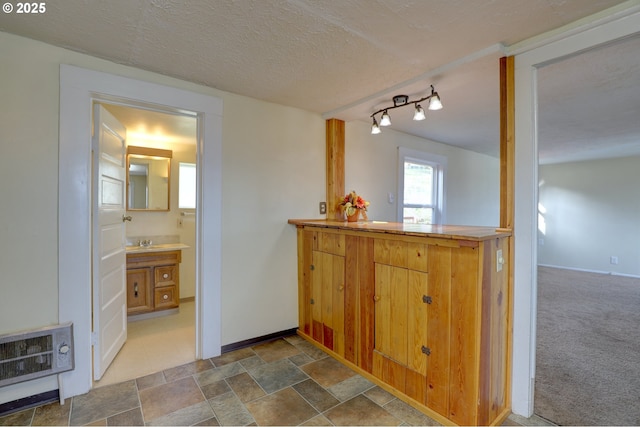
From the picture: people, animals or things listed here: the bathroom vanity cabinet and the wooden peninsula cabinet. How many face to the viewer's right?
0

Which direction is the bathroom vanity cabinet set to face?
toward the camera

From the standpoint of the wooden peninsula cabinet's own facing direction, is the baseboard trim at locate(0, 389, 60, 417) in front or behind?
in front

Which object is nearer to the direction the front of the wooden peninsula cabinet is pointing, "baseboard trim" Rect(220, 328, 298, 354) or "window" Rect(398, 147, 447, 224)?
the baseboard trim

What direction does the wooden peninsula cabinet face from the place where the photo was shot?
facing the viewer and to the left of the viewer

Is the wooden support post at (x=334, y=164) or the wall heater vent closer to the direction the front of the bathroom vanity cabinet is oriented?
the wall heater vent

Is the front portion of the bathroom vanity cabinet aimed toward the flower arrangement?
no

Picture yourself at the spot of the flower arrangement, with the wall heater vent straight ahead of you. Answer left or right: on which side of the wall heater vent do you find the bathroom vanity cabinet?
right

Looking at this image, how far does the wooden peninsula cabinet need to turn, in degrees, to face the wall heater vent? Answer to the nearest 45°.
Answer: approximately 45° to its right

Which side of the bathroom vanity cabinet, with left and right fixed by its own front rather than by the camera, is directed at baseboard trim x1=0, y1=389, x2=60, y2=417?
front

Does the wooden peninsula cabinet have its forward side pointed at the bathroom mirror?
no

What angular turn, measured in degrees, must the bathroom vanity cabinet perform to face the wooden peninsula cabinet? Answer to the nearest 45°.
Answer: approximately 45° to its left

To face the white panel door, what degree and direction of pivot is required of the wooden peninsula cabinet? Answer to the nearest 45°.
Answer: approximately 45° to its right
